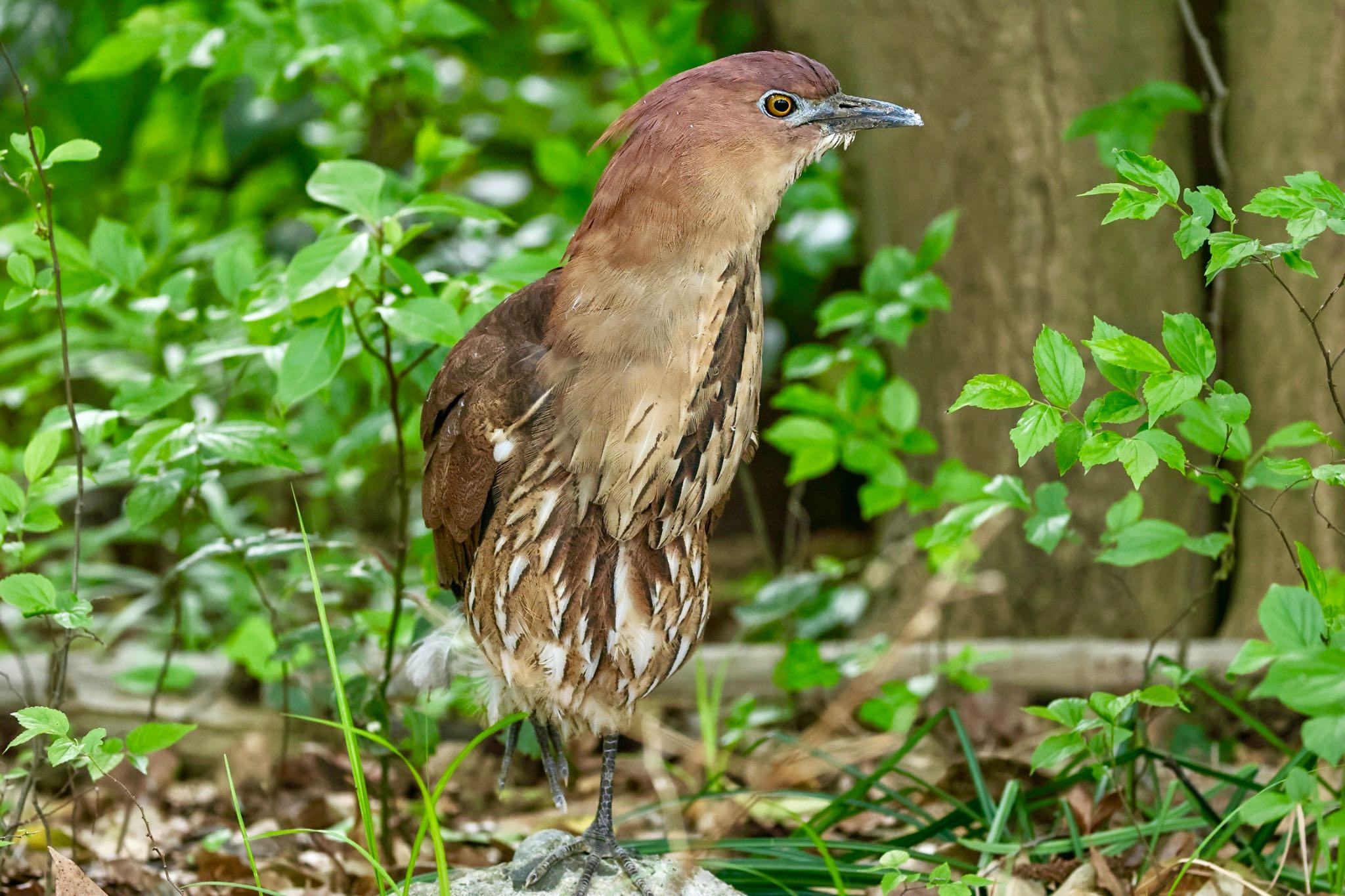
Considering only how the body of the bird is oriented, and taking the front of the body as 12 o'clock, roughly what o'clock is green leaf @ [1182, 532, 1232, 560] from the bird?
The green leaf is roughly at 10 o'clock from the bird.

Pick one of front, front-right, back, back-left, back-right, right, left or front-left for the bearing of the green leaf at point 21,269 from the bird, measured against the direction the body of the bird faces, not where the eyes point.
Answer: back-right

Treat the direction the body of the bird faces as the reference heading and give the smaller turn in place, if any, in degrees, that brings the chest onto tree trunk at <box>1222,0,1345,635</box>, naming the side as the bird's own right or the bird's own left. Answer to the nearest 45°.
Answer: approximately 90° to the bird's own left

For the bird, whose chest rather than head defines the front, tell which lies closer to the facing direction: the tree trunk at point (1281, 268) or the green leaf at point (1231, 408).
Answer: the green leaf

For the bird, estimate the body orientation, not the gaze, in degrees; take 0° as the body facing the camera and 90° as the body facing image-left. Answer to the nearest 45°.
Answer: approximately 315°

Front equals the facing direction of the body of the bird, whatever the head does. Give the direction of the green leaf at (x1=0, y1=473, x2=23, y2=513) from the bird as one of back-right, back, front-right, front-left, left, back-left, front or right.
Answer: back-right
